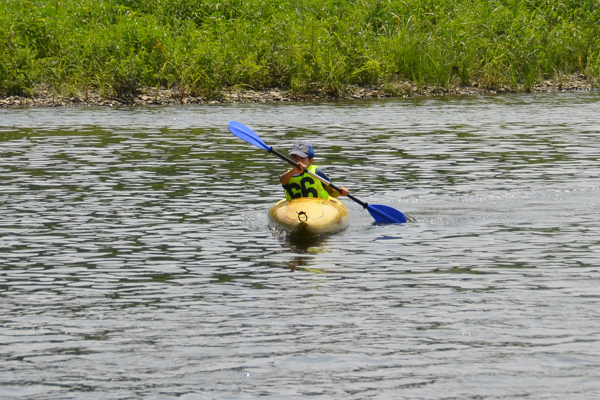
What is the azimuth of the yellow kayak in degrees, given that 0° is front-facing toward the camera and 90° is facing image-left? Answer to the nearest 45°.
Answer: approximately 0°
